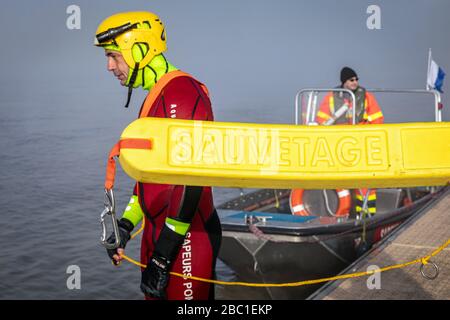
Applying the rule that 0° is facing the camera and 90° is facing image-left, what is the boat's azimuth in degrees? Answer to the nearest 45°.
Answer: approximately 45°

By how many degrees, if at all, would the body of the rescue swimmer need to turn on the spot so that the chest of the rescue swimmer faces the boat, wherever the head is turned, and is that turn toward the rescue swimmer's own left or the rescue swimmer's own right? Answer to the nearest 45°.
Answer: approximately 90° to the rescue swimmer's own right

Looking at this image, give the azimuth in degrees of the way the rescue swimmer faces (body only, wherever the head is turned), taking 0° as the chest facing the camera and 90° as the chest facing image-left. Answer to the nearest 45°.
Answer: approximately 90°

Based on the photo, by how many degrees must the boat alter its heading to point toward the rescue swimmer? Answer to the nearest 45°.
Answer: approximately 45° to its left

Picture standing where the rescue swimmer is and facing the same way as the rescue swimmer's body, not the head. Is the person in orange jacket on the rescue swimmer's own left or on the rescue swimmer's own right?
on the rescue swimmer's own right
